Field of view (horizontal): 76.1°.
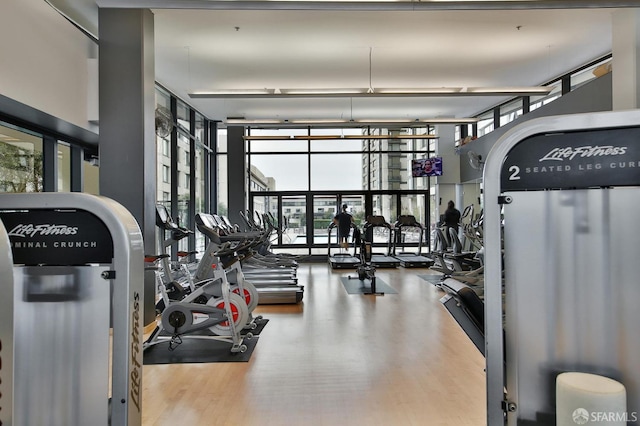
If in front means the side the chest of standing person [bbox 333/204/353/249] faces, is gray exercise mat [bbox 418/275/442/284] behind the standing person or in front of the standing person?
behind

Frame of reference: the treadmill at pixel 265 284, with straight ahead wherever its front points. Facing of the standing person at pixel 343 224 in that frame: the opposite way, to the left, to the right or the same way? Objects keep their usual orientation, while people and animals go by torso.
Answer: to the right

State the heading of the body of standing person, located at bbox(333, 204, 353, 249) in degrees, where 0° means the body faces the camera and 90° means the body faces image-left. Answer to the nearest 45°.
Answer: approximately 180°

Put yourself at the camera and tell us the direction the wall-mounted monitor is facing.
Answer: facing the viewer

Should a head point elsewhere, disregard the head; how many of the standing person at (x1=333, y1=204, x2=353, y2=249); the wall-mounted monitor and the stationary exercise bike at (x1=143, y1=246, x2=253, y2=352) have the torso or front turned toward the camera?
1

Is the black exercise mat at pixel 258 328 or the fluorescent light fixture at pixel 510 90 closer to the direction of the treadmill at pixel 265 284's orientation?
the black exercise mat

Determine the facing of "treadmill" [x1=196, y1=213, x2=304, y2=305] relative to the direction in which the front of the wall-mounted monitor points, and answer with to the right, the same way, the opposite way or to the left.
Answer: to the right

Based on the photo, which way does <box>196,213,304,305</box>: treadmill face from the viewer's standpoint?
to the viewer's left

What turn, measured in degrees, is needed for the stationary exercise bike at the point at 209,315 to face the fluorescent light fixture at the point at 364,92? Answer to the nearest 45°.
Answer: approximately 45° to its left

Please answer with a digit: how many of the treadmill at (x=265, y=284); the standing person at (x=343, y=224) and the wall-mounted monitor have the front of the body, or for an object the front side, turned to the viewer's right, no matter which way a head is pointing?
0

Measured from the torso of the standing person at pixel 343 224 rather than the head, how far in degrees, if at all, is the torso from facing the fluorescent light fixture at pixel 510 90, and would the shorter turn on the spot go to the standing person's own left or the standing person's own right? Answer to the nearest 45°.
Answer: approximately 135° to the standing person's own right

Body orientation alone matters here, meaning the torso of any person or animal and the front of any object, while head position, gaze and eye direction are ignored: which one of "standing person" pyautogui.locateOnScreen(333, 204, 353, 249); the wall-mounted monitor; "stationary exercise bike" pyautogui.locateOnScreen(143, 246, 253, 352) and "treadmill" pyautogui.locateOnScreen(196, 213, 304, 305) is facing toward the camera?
the wall-mounted monitor

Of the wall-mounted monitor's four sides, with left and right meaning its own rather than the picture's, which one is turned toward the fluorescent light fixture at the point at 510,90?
front

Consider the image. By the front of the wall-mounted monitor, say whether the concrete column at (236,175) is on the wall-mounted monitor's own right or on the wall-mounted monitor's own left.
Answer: on the wall-mounted monitor's own right

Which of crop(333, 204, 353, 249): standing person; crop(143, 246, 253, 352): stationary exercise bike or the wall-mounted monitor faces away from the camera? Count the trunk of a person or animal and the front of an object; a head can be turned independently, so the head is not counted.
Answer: the standing person
